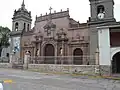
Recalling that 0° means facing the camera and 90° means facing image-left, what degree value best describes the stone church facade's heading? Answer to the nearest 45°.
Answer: approximately 45°

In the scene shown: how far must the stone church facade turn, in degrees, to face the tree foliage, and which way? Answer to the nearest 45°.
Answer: approximately 90° to its right
